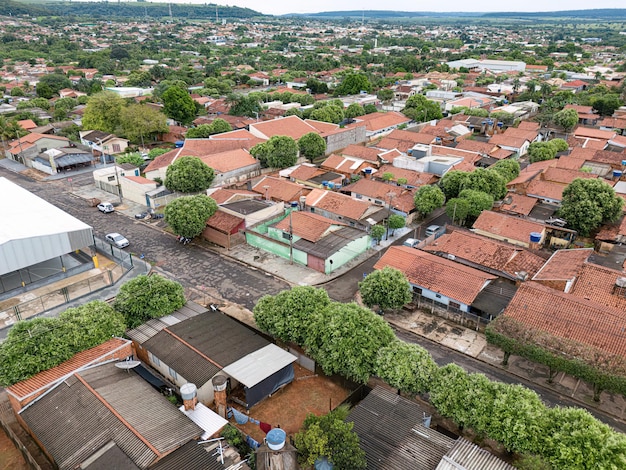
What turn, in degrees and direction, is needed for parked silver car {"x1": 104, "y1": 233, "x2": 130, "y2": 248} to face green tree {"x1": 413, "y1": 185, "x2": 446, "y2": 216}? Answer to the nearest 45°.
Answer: approximately 45° to its left

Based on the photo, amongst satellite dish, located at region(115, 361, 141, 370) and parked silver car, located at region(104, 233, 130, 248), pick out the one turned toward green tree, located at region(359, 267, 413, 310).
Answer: the parked silver car

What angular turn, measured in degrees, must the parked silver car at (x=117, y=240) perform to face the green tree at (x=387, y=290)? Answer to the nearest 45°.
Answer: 0° — it already faces it

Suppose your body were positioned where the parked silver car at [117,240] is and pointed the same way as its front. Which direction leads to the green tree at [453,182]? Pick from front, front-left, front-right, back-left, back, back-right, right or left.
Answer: front-left

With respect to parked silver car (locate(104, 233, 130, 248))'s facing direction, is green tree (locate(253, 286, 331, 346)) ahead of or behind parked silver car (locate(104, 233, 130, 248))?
ahead
